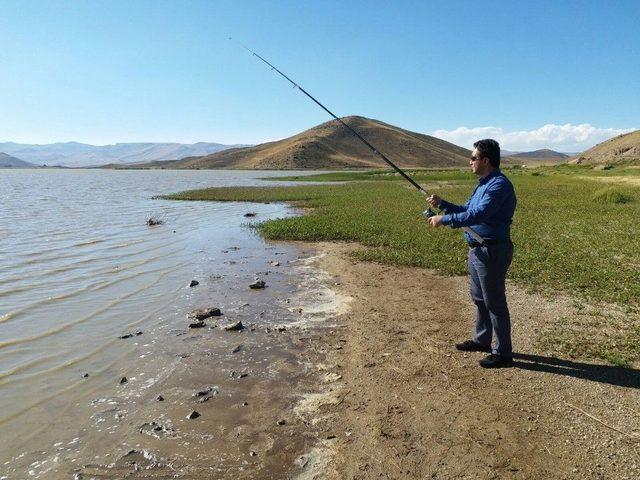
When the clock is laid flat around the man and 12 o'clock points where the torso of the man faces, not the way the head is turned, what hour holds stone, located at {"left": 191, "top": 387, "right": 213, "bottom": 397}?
The stone is roughly at 11 o'clock from the man.

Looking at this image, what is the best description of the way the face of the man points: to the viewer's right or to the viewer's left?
to the viewer's left

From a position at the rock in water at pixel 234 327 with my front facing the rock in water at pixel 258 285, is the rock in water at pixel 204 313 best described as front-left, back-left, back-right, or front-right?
front-left

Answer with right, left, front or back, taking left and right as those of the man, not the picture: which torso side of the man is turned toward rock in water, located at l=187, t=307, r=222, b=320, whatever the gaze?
front

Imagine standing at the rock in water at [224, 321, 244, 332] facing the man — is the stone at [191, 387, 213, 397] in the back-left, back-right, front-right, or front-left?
front-right

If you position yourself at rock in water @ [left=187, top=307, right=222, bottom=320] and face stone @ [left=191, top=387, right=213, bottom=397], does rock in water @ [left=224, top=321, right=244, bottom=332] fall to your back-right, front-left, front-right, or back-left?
front-left

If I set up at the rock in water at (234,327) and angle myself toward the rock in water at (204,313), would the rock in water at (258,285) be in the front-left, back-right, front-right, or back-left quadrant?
front-right

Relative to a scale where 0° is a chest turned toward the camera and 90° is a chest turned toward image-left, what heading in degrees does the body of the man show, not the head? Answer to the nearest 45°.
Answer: approximately 90°

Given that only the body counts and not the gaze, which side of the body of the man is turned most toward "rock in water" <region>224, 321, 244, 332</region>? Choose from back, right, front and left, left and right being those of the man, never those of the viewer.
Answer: front
